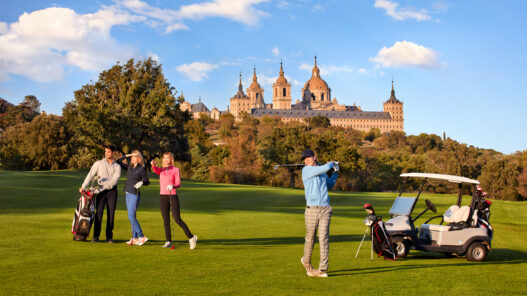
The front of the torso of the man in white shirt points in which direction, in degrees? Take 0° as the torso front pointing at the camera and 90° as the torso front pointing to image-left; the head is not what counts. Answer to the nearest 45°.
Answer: approximately 0°

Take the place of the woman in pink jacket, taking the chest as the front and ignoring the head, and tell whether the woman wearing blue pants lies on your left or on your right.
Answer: on your right

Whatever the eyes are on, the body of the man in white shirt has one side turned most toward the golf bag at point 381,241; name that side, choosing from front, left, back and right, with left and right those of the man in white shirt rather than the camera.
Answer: left

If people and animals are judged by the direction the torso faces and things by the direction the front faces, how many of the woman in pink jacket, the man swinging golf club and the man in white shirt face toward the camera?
3

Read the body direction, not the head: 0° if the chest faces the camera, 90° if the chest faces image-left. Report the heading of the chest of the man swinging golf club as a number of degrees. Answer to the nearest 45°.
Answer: approximately 0°

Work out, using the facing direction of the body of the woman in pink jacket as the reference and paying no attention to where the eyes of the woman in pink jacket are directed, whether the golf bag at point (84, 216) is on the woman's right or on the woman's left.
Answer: on the woman's right

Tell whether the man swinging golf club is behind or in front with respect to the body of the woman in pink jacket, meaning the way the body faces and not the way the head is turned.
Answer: in front

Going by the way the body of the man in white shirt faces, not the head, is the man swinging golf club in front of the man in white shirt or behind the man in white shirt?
in front

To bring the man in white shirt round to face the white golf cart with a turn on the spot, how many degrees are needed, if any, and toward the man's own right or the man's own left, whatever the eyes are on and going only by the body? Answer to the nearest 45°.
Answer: approximately 90° to the man's own left

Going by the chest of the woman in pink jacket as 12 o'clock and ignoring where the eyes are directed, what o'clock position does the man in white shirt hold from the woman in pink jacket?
The man in white shirt is roughly at 4 o'clock from the woman in pink jacket.
